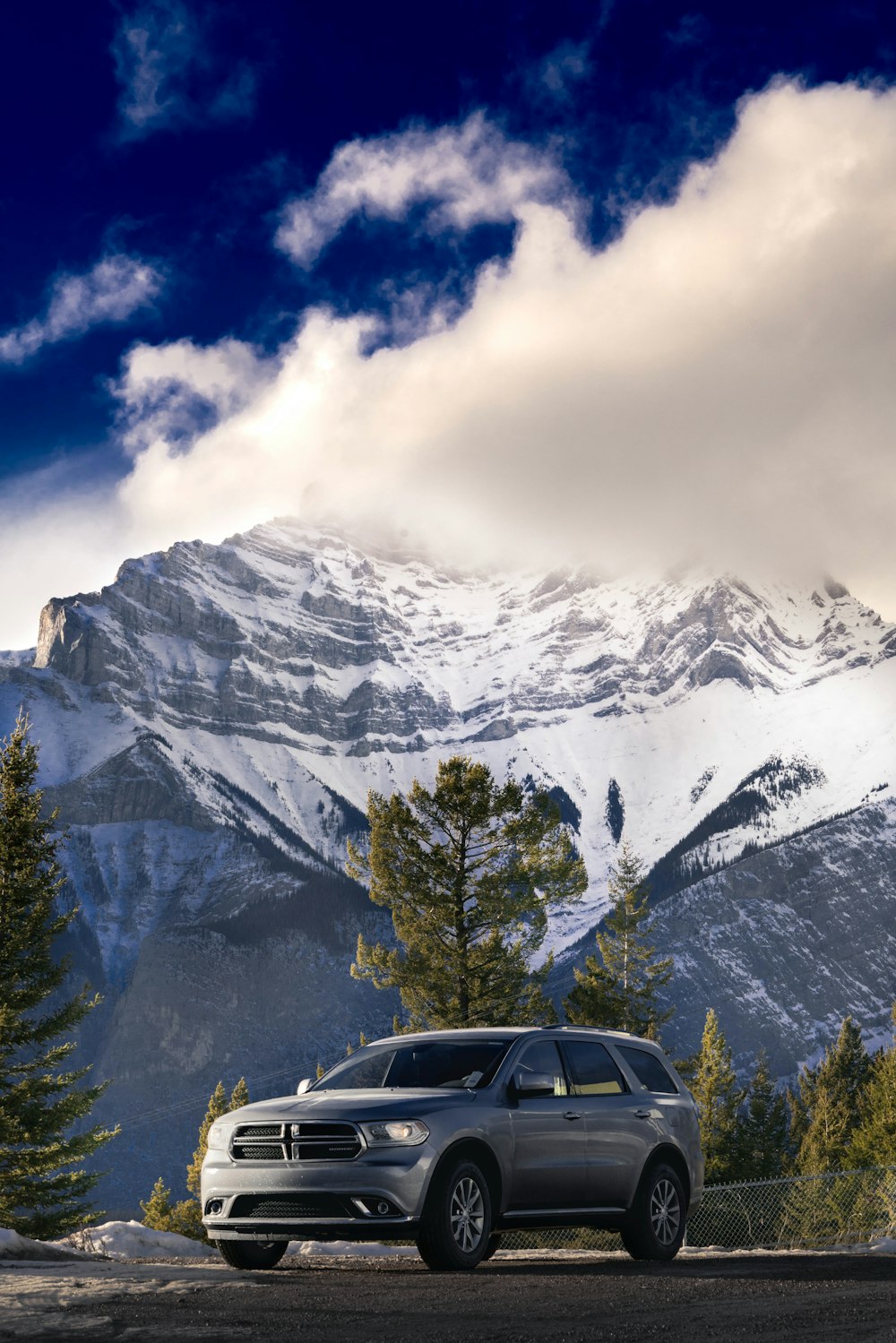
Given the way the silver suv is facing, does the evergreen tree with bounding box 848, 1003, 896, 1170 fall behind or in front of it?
behind

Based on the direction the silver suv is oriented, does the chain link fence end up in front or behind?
behind

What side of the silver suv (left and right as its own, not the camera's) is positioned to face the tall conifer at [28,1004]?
right

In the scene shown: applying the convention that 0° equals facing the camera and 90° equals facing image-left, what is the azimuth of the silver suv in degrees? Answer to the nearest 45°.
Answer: approximately 45°

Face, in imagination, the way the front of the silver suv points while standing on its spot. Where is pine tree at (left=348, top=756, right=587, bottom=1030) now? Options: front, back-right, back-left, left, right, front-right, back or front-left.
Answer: back-right
